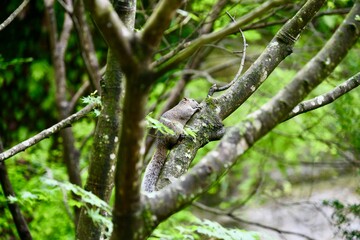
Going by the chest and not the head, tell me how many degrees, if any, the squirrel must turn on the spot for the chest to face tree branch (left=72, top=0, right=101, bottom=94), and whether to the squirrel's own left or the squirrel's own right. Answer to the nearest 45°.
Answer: approximately 90° to the squirrel's own left

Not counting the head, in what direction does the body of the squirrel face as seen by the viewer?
to the viewer's right
